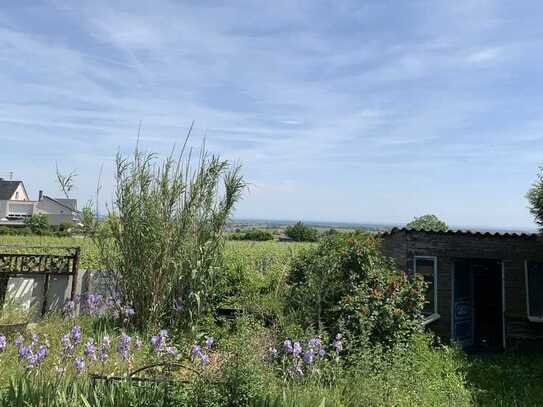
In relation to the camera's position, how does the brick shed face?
facing the viewer

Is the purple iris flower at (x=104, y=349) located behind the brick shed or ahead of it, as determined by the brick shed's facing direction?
ahead

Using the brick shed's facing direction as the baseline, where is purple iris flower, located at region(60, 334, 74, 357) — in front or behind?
in front

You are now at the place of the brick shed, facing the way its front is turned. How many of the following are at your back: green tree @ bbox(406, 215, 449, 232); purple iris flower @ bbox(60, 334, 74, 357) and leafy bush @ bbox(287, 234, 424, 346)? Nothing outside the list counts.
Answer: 1

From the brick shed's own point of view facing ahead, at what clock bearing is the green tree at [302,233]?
The green tree is roughly at 5 o'clock from the brick shed.

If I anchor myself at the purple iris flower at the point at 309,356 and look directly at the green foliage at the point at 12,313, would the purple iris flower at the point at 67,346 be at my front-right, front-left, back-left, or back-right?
front-left

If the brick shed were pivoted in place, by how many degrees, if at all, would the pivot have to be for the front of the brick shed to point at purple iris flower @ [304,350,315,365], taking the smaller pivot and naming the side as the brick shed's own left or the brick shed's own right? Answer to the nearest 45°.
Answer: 0° — it already faces it

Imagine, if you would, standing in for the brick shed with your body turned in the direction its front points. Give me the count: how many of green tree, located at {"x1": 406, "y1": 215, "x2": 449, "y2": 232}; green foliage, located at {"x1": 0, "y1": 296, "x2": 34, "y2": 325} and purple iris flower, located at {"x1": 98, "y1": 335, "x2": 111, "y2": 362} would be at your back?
1

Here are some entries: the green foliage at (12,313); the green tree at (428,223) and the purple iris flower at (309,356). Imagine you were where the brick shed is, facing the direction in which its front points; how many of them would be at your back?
1

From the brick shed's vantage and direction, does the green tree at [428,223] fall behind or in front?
behind

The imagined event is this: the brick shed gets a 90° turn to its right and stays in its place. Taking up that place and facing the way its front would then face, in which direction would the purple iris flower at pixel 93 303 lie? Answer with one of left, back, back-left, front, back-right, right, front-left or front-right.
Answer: front-left

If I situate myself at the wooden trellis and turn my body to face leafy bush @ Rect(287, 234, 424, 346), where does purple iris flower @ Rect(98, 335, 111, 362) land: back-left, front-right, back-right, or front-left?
front-right

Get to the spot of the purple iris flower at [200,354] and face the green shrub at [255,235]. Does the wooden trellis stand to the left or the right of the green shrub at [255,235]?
left
